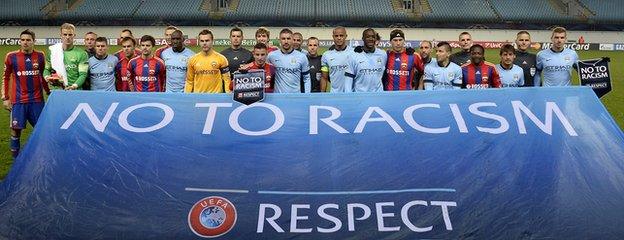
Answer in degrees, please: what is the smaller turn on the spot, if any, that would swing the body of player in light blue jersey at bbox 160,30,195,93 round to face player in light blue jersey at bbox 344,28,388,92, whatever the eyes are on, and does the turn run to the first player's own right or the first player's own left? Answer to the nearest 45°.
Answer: approximately 90° to the first player's own left

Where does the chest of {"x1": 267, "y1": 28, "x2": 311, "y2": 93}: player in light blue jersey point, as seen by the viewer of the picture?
toward the camera

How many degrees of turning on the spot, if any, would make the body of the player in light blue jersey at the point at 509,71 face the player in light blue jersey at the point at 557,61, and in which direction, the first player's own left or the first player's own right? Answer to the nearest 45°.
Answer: approximately 135° to the first player's own left

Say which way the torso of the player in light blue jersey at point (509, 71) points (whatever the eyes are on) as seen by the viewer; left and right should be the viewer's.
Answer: facing the viewer

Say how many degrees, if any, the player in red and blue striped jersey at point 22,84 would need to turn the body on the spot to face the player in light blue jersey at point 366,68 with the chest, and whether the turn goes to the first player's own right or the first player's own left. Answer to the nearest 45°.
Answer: approximately 45° to the first player's own left

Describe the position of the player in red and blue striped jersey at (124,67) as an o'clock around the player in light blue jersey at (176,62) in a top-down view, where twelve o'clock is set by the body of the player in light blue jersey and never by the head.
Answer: The player in red and blue striped jersey is roughly at 4 o'clock from the player in light blue jersey.

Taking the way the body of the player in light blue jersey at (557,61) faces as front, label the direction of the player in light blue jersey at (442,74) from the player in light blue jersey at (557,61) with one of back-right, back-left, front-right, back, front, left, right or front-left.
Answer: front-right

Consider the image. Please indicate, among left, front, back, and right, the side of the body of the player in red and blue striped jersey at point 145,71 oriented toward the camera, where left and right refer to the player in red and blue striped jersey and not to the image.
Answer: front

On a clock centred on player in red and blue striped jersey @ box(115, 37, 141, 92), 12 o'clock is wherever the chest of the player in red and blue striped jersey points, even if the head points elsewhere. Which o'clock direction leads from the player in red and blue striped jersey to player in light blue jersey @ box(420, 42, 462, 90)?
The player in light blue jersey is roughly at 10 o'clock from the player in red and blue striped jersey.
